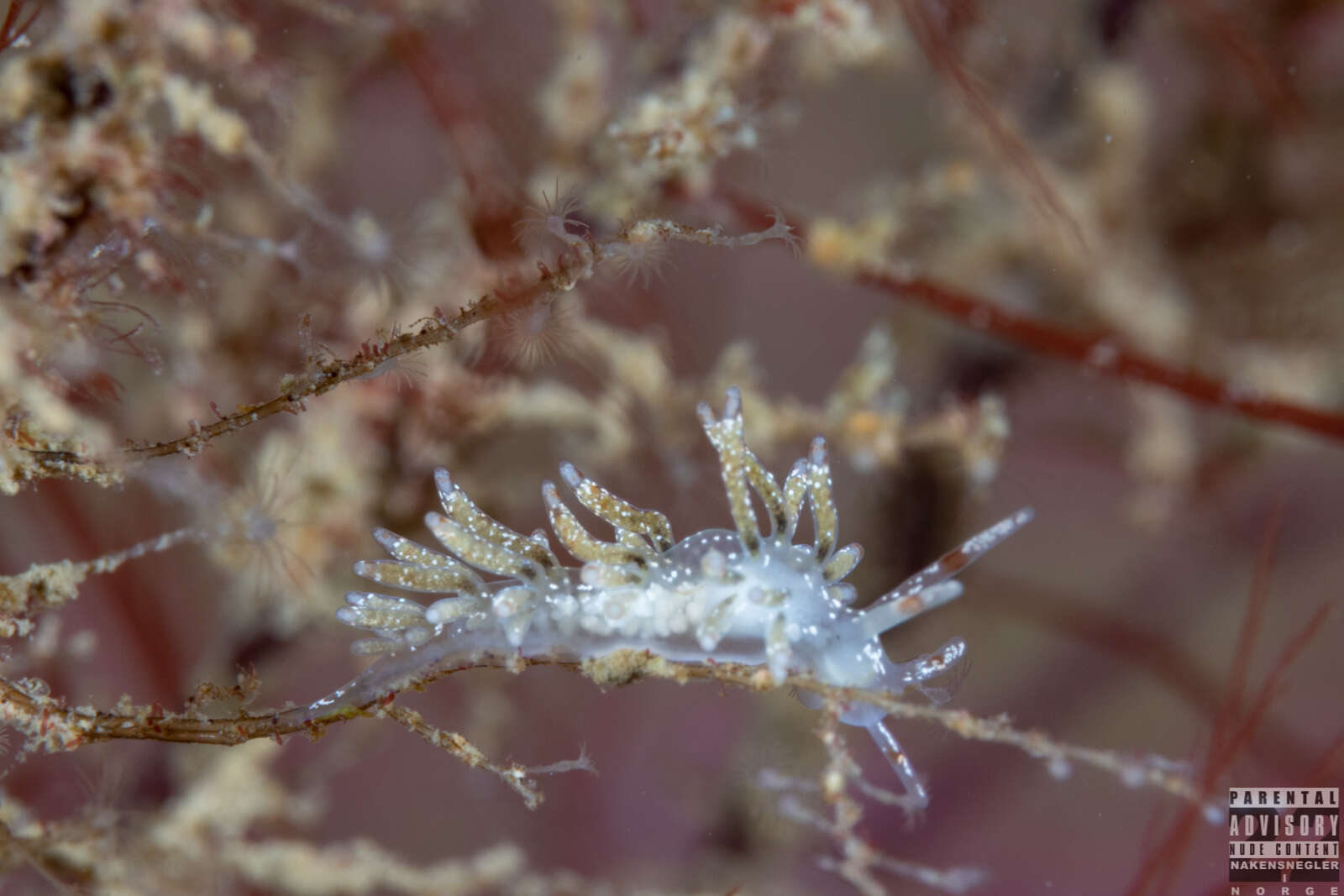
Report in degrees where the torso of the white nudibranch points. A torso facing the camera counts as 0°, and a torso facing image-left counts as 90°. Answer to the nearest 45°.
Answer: approximately 270°

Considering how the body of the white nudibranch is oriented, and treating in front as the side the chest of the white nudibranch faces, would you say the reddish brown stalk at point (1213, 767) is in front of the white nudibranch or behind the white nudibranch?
in front
